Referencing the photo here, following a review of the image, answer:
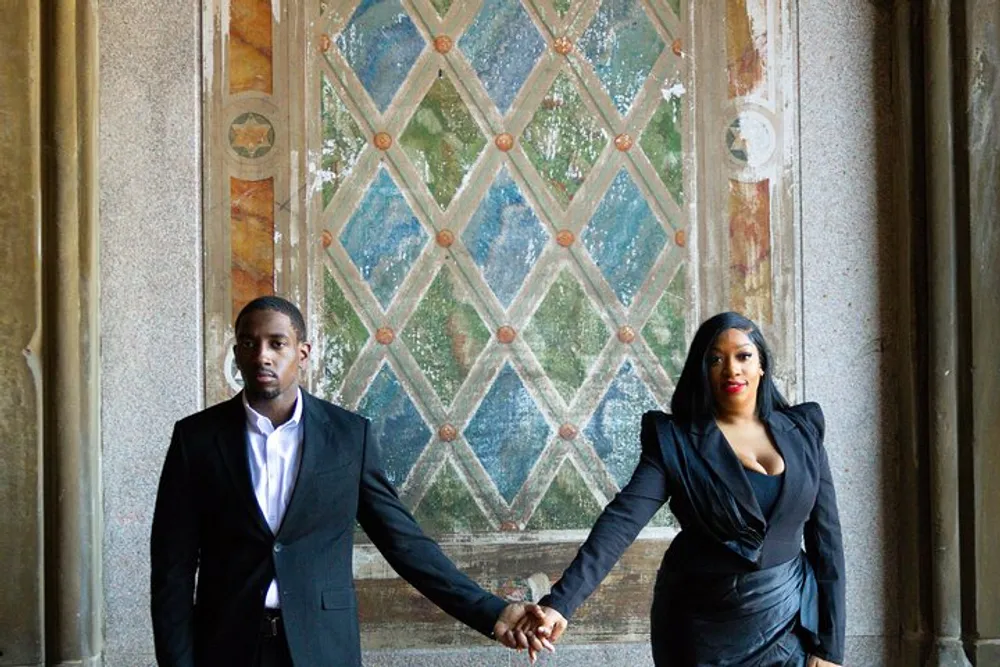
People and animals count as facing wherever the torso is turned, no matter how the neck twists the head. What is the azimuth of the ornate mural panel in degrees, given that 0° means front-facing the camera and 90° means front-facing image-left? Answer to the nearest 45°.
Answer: approximately 0°

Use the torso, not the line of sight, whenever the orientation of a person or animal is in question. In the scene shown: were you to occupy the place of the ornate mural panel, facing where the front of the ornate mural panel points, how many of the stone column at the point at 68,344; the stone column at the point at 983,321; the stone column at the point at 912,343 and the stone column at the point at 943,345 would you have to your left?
3

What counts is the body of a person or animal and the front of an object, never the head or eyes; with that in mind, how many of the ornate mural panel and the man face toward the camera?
2

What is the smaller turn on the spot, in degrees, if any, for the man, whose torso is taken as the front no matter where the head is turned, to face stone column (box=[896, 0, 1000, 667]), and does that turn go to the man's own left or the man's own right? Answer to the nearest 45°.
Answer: approximately 135° to the man's own left

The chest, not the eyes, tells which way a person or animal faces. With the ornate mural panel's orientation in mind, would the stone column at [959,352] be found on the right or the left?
on its left

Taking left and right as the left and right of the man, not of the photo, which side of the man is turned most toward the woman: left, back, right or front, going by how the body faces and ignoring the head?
left

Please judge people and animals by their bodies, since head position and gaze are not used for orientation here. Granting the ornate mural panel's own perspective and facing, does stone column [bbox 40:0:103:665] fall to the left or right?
on its right

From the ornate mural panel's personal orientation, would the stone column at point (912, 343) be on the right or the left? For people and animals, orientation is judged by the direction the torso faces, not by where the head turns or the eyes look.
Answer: on its left

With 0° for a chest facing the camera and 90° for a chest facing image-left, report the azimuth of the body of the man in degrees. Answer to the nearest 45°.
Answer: approximately 0°

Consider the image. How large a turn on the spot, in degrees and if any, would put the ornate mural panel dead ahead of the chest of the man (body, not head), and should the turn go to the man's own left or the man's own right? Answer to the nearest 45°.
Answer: approximately 135° to the man's own left
